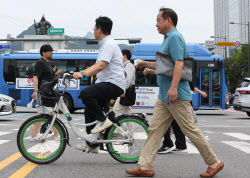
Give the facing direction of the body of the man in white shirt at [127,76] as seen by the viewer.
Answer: to the viewer's left

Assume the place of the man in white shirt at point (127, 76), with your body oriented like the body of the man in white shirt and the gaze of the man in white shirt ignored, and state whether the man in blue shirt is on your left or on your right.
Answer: on your left

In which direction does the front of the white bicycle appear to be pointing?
to the viewer's left

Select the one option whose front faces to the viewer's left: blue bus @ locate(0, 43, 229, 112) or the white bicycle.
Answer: the white bicycle

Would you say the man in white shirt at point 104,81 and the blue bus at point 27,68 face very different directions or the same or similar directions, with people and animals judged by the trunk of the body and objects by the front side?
very different directions

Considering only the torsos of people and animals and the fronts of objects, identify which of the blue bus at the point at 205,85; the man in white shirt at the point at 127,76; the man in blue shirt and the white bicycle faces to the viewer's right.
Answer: the blue bus

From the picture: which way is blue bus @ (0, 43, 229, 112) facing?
to the viewer's right

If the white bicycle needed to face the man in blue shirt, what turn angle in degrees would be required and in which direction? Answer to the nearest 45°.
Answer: approximately 135° to its left

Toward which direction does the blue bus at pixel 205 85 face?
to the viewer's right

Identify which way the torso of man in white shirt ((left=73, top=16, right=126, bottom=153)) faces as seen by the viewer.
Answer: to the viewer's left
